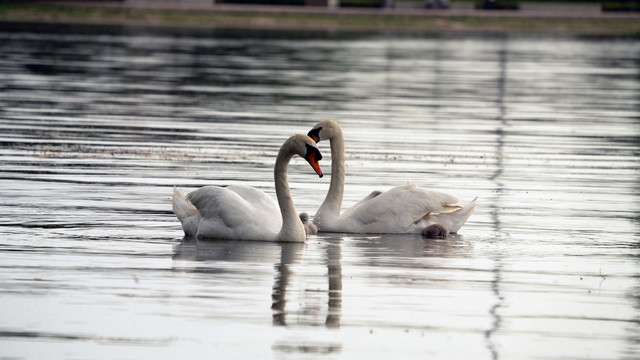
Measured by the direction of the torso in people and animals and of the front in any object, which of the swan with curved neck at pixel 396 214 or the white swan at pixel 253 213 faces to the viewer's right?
the white swan

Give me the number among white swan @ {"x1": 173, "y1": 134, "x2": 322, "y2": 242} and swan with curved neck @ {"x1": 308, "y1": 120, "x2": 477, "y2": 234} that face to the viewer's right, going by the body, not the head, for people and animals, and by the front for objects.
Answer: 1

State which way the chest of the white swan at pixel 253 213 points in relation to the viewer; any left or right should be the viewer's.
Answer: facing to the right of the viewer

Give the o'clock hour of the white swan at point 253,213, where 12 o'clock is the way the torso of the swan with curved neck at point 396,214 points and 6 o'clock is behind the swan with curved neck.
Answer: The white swan is roughly at 11 o'clock from the swan with curved neck.

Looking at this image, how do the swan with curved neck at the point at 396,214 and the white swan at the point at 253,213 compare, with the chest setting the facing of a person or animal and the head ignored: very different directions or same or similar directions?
very different directions

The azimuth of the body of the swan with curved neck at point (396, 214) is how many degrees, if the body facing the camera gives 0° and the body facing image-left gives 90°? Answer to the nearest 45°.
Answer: approximately 90°
